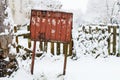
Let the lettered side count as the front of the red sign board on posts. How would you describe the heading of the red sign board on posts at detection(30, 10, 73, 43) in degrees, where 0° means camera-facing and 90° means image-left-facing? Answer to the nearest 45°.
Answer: approximately 0°
